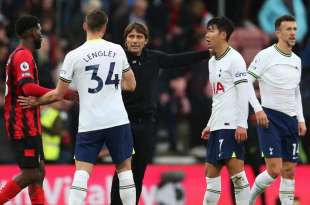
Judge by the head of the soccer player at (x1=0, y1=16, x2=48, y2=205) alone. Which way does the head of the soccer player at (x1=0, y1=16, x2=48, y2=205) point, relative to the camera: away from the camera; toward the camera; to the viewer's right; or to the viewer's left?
to the viewer's right

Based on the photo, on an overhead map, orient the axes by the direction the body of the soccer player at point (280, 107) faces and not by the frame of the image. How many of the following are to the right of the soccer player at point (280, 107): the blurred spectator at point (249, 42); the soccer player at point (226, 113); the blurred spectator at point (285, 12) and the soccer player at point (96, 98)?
2

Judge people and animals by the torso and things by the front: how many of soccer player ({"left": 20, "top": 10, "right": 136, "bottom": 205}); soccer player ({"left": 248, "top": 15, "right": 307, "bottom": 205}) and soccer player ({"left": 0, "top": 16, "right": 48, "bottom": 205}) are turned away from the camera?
1

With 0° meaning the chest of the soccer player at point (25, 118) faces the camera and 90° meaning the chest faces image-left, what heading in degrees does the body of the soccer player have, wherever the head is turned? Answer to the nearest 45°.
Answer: approximately 270°

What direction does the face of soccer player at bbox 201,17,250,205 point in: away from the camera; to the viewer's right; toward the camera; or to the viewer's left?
to the viewer's left

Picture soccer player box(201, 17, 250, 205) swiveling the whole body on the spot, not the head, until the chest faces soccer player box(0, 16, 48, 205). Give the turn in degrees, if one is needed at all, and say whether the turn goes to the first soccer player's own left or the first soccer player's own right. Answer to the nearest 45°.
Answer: approximately 45° to the first soccer player's own right

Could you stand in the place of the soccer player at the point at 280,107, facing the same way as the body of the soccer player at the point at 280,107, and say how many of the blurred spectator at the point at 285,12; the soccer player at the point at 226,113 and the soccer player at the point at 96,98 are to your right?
2
